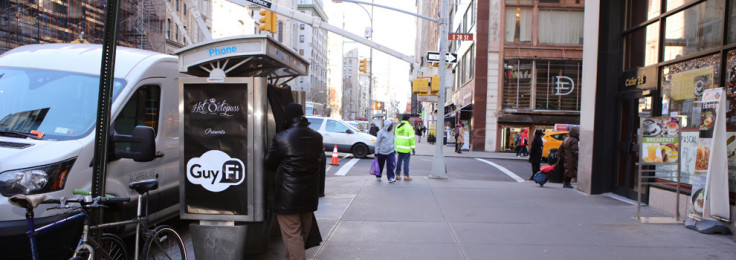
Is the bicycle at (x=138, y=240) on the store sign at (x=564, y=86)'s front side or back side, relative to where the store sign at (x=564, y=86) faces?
on the front side

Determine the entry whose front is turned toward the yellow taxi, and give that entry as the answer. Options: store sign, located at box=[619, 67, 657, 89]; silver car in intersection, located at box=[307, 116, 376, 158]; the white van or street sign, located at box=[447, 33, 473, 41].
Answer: the silver car in intersection

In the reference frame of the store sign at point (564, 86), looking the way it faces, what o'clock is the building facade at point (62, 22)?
The building facade is roughly at 2 o'clock from the store sign.

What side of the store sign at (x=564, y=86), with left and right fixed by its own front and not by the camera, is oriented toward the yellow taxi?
front

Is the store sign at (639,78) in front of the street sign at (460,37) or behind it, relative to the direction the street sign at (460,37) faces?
in front

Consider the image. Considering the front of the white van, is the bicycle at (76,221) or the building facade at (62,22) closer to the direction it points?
the bicycle

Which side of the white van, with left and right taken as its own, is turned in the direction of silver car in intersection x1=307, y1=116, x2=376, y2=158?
back

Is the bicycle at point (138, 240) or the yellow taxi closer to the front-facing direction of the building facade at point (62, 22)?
the yellow taxi

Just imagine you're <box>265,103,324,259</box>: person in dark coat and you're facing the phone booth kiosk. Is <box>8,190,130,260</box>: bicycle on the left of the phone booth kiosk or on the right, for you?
left

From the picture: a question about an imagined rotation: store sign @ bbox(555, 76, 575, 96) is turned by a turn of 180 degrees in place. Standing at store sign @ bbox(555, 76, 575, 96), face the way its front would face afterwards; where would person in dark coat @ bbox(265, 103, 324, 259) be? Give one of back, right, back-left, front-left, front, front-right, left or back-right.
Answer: back

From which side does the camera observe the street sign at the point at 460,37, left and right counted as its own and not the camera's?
front

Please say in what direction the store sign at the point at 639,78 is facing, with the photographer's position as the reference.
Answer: facing the viewer and to the left of the viewer
